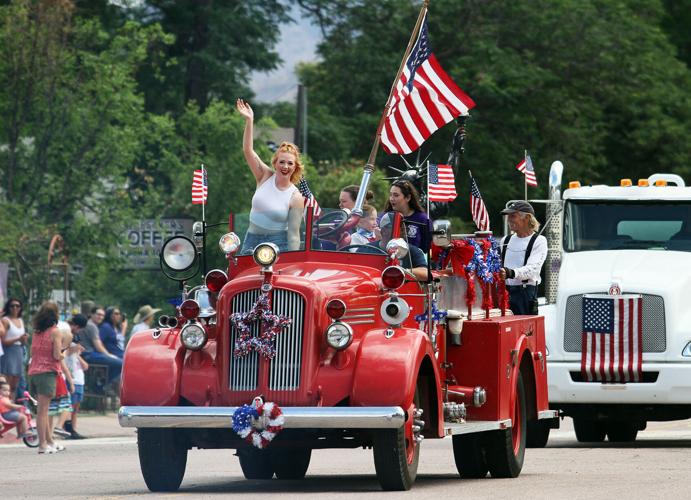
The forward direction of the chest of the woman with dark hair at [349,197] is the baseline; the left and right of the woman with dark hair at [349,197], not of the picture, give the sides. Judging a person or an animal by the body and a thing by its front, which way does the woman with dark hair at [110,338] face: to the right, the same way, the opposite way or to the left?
to the left

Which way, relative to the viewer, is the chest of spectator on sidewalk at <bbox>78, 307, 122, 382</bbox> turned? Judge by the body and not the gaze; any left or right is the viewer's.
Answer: facing to the right of the viewer

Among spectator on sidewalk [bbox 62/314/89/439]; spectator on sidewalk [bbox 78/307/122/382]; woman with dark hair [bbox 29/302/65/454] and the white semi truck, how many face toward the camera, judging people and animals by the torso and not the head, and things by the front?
1

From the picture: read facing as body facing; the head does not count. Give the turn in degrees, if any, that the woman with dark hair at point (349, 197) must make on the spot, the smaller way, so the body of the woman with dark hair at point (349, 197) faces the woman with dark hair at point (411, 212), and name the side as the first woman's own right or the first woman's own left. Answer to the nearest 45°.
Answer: approximately 90° to the first woman's own left

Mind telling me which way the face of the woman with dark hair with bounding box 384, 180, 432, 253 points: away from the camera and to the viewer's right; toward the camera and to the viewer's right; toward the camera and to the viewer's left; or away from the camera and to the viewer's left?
toward the camera and to the viewer's left

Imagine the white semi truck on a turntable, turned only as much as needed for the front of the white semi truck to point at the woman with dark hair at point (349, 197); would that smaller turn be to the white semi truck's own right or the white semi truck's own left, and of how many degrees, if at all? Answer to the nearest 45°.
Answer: approximately 45° to the white semi truck's own right

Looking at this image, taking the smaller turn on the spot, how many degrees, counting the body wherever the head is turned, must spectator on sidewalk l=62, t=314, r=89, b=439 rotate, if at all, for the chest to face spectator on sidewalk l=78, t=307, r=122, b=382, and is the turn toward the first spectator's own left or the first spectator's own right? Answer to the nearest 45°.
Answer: approximately 90° to the first spectator's own left

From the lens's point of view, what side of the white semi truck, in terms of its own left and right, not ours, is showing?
front

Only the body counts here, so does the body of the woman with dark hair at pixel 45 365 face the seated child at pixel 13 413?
no

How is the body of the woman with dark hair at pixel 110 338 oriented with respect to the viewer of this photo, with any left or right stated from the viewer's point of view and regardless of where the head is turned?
facing the viewer and to the right of the viewer

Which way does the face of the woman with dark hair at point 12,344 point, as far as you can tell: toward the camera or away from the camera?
toward the camera

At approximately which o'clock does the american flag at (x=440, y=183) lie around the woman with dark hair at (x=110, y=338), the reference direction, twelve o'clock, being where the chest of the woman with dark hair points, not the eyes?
The american flag is roughly at 1 o'clock from the woman with dark hair.

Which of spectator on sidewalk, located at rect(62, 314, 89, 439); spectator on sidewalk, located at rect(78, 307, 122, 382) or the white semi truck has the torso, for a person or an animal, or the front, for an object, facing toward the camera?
the white semi truck
